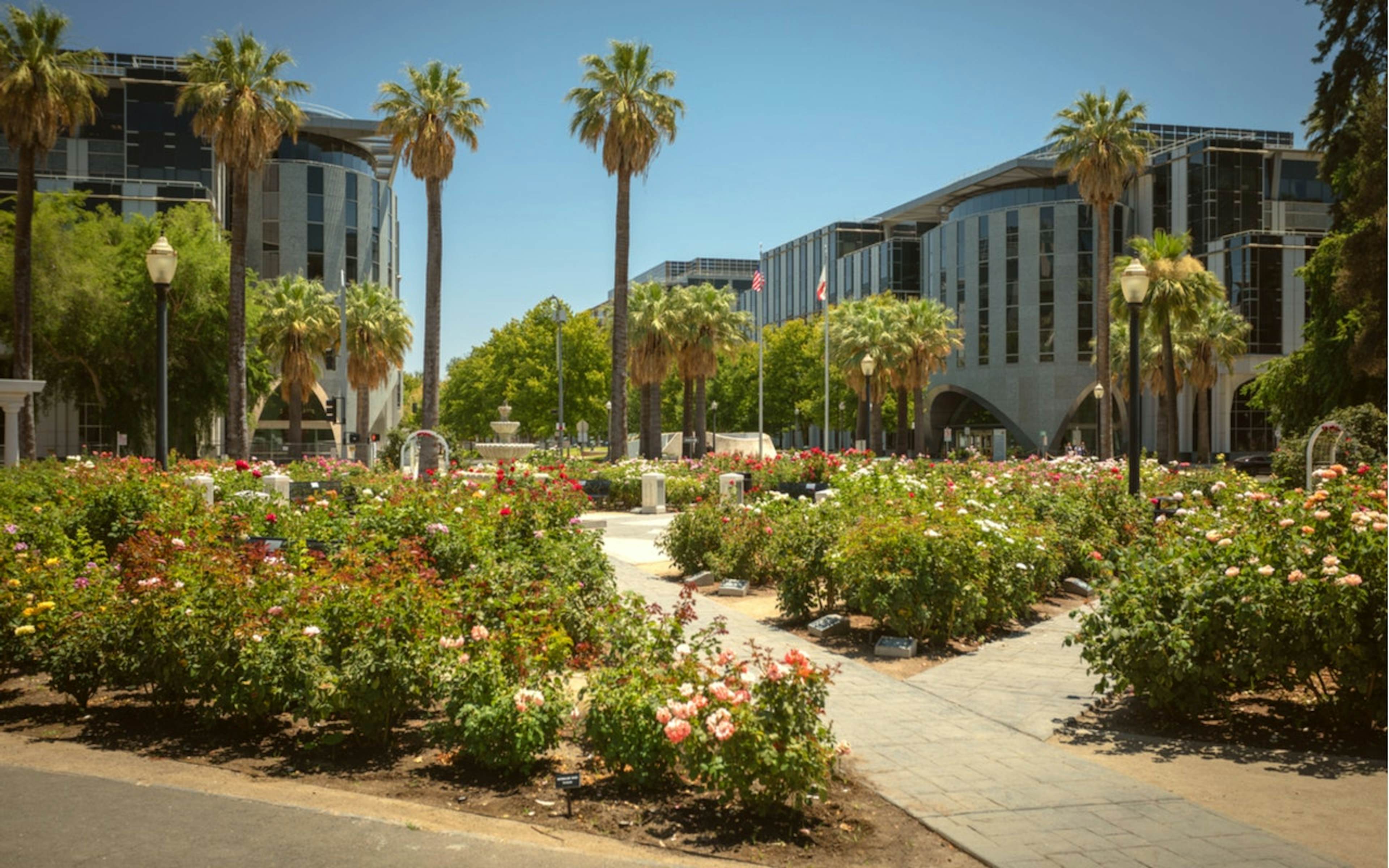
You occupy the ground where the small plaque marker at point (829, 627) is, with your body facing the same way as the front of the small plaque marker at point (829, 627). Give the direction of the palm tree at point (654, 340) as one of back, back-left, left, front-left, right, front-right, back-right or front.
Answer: back-right

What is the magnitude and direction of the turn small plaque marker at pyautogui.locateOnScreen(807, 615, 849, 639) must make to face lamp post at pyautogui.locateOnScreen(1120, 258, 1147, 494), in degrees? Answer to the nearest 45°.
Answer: approximately 180°

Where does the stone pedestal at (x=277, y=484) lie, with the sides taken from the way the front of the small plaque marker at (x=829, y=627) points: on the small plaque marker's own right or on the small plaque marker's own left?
on the small plaque marker's own right

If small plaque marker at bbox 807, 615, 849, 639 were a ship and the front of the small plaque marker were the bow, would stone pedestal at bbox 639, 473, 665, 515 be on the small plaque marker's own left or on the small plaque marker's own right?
on the small plaque marker's own right

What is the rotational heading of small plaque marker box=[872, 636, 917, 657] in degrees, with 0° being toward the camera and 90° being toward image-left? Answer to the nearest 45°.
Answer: approximately 0°

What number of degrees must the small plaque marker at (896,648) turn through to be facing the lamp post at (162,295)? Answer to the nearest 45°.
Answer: approximately 90° to its right

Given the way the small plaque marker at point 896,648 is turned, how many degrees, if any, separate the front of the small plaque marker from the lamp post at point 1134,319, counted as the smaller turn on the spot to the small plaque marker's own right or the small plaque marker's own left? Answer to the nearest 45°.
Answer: approximately 135° to the small plaque marker's own left

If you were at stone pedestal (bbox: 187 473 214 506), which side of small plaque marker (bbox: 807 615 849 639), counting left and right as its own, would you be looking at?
right

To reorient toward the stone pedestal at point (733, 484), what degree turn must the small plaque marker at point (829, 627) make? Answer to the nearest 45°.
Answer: approximately 135° to its right
